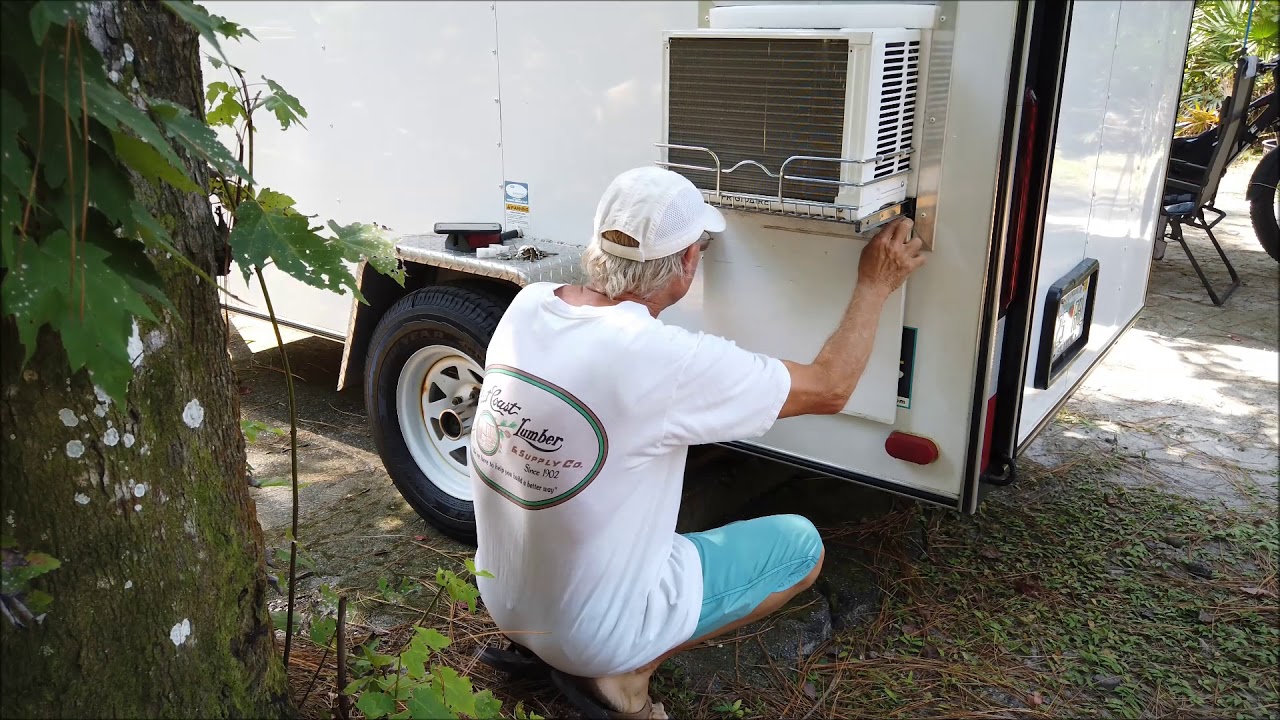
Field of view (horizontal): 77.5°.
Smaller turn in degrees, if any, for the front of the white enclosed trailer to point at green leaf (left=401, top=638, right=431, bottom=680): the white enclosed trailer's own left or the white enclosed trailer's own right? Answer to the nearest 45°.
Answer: approximately 90° to the white enclosed trailer's own left

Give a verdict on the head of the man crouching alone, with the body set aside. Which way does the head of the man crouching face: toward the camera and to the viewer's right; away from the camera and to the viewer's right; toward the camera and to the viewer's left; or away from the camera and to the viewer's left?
away from the camera and to the viewer's right

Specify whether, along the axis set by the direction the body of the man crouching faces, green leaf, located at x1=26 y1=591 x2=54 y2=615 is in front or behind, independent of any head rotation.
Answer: behind

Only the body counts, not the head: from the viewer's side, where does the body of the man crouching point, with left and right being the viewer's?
facing away from the viewer and to the right of the viewer

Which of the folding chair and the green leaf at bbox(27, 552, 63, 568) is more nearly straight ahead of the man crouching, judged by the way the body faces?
the folding chair

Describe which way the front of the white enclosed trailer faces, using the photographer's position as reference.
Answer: facing away from the viewer and to the left of the viewer

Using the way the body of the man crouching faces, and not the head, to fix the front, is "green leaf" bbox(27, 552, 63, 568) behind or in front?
behind

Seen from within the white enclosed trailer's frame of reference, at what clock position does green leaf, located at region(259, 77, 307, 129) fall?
The green leaf is roughly at 9 o'clock from the white enclosed trailer.

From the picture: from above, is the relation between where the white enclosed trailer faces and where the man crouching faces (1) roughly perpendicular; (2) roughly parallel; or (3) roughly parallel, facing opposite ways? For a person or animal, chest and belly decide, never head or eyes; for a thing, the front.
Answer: roughly perpendicular
